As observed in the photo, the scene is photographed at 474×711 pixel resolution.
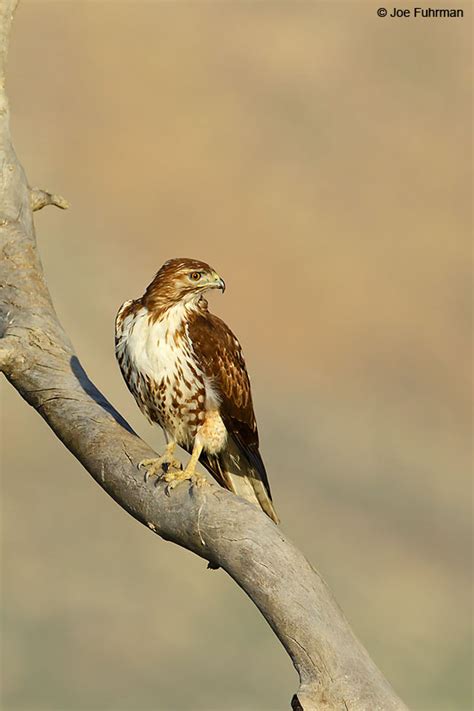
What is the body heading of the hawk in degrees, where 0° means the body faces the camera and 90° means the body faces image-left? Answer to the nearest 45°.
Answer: approximately 45°
